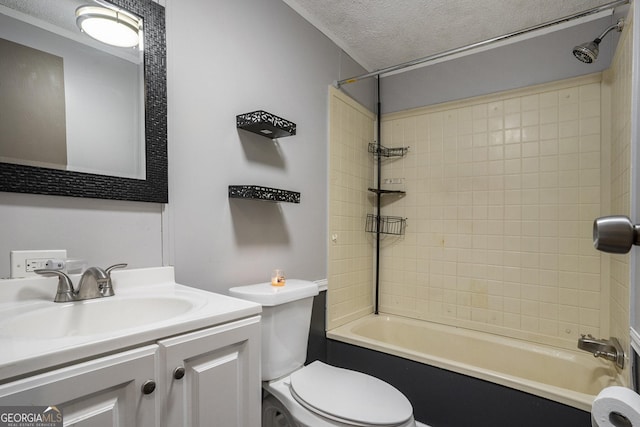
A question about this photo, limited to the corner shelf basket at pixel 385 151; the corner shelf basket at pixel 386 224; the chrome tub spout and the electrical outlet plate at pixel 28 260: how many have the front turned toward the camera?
3

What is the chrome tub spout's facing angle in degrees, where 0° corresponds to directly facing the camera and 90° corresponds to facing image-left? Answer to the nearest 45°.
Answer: approximately 90°

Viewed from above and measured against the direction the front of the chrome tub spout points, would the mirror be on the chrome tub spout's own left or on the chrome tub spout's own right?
on the chrome tub spout's own left

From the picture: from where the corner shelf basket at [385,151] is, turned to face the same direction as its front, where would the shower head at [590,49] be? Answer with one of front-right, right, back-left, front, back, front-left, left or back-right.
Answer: front-left

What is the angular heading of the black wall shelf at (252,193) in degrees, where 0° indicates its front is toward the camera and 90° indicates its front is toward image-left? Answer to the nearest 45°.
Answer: approximately 315°

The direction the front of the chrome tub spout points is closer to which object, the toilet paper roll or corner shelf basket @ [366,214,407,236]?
the corner shelf basket

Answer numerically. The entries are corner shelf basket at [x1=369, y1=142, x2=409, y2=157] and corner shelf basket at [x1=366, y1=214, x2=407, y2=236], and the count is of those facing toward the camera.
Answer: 2

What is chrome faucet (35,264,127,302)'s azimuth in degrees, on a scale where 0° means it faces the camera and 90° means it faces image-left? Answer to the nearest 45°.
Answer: approximately 315°

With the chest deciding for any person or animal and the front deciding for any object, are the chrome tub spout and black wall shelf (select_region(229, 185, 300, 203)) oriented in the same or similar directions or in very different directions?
very different directions
